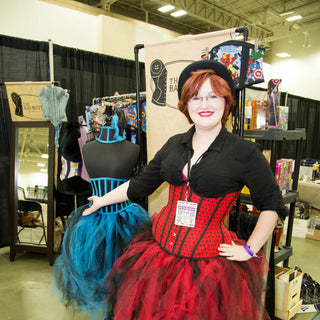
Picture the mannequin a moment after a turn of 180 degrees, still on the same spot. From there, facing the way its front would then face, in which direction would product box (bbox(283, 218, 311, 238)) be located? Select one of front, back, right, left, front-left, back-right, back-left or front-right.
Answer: front-right

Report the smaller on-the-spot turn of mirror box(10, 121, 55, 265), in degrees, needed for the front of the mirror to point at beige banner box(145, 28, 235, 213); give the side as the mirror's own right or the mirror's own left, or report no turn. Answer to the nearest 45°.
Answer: approximately 45° to the mirror's own left

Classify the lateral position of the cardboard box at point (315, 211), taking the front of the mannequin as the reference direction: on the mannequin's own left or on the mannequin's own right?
on the mannequin's own left

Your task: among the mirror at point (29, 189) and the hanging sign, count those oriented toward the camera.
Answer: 2

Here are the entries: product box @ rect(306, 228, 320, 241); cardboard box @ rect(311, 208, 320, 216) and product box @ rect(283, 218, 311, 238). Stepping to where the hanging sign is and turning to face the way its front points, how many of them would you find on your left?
3

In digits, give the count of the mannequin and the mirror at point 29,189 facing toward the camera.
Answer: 2

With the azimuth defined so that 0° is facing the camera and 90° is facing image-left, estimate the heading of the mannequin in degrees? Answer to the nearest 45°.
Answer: approximately 0°

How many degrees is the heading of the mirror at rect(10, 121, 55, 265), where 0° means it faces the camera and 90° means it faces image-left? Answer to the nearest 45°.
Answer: approximately 0°

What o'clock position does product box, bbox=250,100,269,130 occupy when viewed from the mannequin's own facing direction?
The product box is roughly at 9 o'clock from the mannequin.
